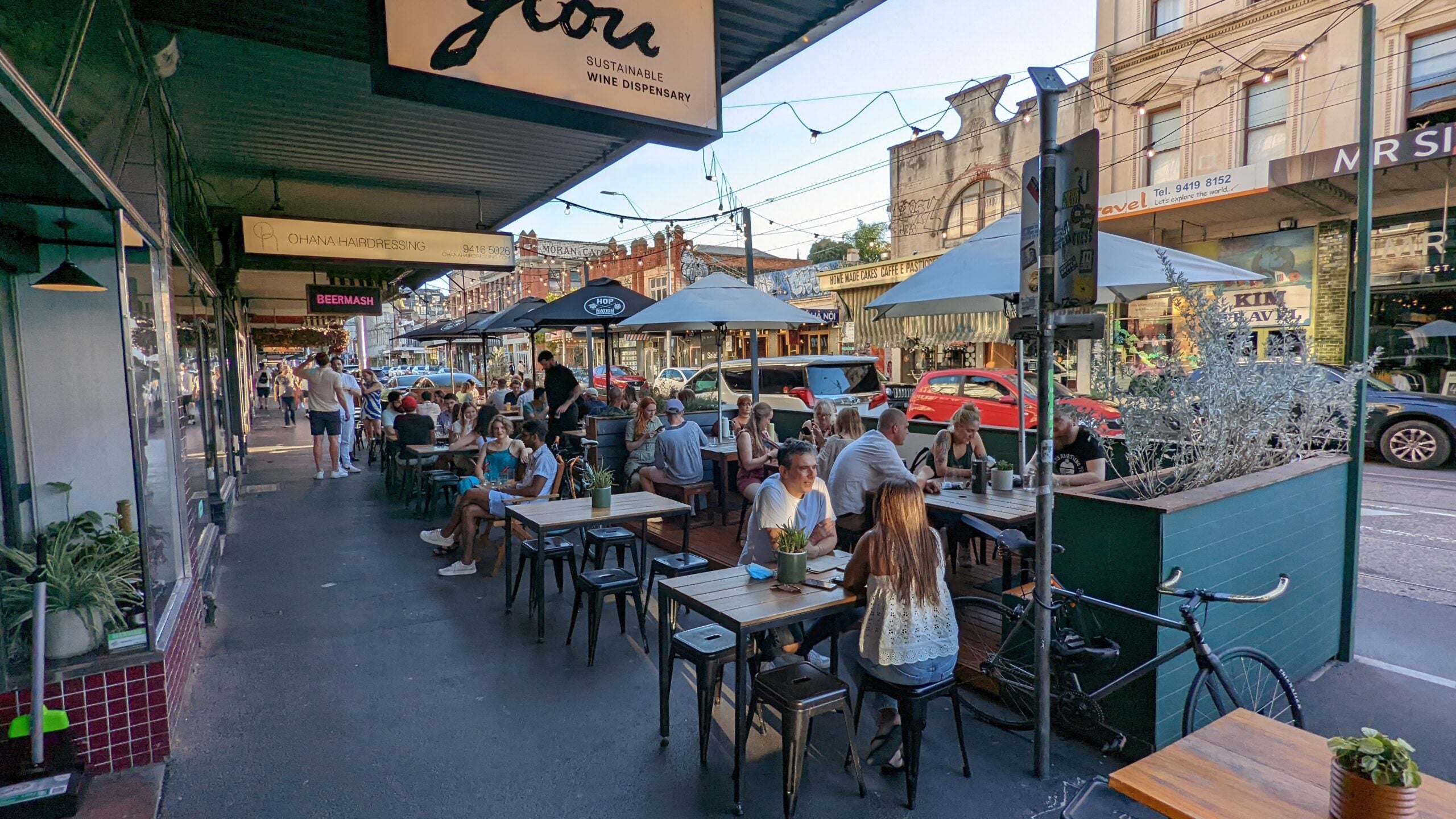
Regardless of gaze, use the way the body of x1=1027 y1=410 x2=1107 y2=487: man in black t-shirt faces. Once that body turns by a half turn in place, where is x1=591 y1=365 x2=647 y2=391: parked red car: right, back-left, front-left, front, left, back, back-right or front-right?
left

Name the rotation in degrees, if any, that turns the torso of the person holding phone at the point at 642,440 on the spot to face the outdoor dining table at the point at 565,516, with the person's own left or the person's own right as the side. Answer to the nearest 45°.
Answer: approximately 45° to the person's own right

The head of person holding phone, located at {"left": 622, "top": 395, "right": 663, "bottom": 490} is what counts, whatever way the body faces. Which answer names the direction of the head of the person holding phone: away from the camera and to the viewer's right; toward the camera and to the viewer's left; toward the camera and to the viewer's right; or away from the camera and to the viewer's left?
toward the camera and to the viewer's right

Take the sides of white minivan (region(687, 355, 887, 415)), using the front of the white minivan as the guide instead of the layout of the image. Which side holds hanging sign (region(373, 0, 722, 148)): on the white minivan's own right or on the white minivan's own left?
on the white minivan's own left

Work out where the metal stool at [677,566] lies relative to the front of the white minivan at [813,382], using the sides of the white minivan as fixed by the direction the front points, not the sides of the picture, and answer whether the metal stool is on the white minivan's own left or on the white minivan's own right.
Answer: on the white minivan's own left

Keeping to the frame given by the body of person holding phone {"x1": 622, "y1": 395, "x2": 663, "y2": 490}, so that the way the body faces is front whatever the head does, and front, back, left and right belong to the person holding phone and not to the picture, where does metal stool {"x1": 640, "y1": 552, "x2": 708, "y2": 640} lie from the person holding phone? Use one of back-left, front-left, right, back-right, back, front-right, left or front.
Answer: front-right

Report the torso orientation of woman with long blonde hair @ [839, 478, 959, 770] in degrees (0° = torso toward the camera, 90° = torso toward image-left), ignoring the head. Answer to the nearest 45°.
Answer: approximately 135°

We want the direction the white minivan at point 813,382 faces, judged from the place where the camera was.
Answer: facing away from the viewer and to the left of the viewer
